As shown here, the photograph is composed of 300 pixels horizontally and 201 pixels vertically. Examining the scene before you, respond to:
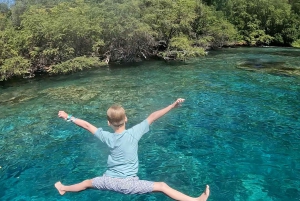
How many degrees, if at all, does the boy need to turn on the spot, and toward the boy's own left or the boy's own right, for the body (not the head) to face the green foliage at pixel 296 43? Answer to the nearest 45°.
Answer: approximately 45° to the boy's own right

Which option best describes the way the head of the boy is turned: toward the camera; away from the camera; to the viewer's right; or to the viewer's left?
away from the camera

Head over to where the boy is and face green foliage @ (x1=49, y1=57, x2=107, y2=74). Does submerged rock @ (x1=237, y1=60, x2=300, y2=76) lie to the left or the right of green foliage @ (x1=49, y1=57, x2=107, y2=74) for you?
right

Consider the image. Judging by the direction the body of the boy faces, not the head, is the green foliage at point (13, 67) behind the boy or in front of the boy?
in front

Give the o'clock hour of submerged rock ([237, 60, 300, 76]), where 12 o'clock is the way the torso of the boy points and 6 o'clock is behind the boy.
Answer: The submerged rock is roughly at 1 o'clock from the boy.

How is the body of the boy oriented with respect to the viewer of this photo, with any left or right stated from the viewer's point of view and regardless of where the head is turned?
facing away from the viewer

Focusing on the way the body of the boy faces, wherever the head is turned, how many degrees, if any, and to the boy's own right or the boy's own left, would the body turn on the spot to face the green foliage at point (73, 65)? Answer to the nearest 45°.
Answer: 0° — they already face it
